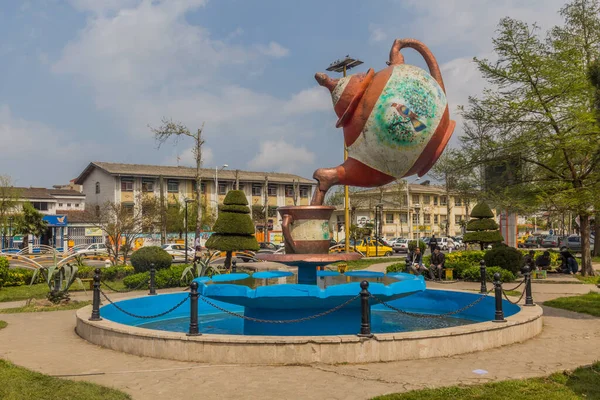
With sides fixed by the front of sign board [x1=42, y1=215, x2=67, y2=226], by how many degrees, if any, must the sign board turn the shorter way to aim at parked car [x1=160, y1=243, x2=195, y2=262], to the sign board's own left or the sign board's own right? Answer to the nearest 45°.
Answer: approximately 45° to the sign board's own left

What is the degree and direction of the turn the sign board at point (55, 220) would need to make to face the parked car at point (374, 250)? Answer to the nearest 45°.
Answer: approximately 45° to its left

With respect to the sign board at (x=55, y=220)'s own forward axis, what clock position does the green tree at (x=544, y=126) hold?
The green tree is roughly at 11 o'clock from the sign board.

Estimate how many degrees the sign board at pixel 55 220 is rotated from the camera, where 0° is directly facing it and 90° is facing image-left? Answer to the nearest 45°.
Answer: approximately 0°

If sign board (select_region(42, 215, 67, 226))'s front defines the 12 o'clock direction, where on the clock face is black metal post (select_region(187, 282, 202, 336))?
The black metal post is roughly at 12 o'clock from the sign board.

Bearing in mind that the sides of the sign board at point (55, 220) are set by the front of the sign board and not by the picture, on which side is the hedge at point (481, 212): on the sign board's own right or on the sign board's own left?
on the sign board's own left

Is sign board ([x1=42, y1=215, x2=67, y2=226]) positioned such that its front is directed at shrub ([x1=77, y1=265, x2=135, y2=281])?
yes

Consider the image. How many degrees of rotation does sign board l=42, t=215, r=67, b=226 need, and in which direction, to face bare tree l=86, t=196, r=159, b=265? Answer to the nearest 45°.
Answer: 0° — it already faces it
